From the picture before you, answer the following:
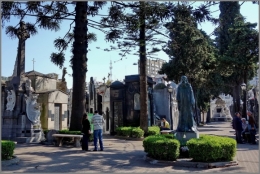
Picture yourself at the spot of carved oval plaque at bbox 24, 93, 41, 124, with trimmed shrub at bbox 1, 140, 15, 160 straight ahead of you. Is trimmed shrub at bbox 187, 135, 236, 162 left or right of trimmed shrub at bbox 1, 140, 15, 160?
left

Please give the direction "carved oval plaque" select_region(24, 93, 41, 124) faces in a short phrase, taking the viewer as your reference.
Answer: facing the viewer and to the right of the viewer

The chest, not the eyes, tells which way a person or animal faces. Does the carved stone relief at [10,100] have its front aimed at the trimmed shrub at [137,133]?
no

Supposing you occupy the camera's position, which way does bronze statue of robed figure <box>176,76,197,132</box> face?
facing the viewer

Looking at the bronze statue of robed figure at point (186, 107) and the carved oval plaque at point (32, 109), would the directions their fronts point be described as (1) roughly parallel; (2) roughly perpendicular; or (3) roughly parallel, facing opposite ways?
roughly perpendicular

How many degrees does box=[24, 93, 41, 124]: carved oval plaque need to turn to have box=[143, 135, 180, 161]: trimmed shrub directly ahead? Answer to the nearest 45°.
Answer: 0° — it already faces it

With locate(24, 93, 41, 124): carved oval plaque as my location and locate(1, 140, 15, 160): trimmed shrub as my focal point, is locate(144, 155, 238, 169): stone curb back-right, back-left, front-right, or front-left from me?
front-left

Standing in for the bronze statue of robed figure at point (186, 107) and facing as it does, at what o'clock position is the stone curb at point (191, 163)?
The stone curb is roughly at 12 o'clock from the bronze statue of robed figure.

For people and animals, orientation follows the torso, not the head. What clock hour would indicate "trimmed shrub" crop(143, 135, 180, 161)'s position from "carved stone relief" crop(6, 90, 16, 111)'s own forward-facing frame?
The trimmed shrub is roughly at 11 o'clock from the carved stone relief.
